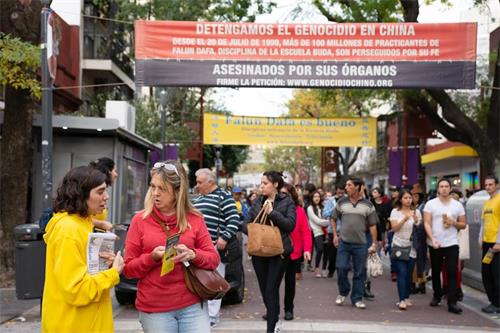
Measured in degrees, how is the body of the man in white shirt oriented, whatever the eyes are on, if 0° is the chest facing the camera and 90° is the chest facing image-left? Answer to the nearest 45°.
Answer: approximately 0°

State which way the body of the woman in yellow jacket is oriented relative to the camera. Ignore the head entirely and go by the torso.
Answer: to the viewer's right

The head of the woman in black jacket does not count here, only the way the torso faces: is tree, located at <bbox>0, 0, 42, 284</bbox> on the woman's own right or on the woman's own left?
on the woman's own right

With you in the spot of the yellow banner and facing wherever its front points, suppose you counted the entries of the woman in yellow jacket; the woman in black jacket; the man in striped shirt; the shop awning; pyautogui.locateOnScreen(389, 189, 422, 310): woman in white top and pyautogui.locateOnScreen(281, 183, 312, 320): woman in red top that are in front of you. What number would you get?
5

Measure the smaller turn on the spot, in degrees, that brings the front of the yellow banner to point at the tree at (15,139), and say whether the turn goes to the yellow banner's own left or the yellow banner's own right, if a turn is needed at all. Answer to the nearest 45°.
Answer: approximately 45° to the yellow banner's own right

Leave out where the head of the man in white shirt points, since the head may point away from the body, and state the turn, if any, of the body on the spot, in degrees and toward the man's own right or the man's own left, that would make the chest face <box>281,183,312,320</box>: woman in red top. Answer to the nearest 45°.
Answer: approximately 45° to the man's own right

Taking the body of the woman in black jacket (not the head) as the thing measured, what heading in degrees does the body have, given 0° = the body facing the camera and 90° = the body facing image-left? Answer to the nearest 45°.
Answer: approximately 45°

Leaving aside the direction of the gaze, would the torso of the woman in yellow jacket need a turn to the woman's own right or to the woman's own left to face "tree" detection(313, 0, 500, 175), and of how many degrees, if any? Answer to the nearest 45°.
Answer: approximately 45° to the woman's own left

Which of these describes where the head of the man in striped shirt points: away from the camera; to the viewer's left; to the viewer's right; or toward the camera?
to the viewer's left
